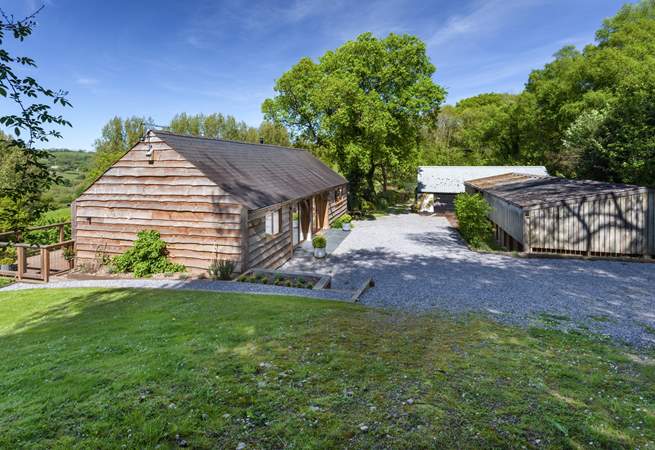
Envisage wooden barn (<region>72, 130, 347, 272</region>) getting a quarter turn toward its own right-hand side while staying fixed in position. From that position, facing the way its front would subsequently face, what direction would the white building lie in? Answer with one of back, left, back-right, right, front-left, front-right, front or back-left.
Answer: back

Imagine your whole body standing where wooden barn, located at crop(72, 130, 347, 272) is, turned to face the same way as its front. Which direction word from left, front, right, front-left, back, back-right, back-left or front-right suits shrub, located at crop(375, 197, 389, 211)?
left

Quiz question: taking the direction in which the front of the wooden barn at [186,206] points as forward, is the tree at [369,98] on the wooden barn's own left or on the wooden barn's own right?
on the wooden barn's own left

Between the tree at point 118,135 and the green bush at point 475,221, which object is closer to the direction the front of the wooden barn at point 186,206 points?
the green bush

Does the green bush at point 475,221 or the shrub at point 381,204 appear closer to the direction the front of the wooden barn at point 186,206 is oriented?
the green bush

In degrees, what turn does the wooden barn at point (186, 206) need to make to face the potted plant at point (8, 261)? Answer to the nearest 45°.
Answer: approximately 180°

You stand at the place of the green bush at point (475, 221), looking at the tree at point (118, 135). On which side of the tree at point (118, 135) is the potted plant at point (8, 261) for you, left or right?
left

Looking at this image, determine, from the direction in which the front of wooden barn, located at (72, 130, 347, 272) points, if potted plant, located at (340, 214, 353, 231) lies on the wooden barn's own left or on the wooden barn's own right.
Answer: on the wooden barn's own left

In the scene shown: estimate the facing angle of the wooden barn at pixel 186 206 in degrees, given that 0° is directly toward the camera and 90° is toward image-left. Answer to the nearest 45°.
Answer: approximately 315°

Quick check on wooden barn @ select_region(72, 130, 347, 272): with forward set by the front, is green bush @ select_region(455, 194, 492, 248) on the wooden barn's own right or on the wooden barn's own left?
on the wooden barn's own left
